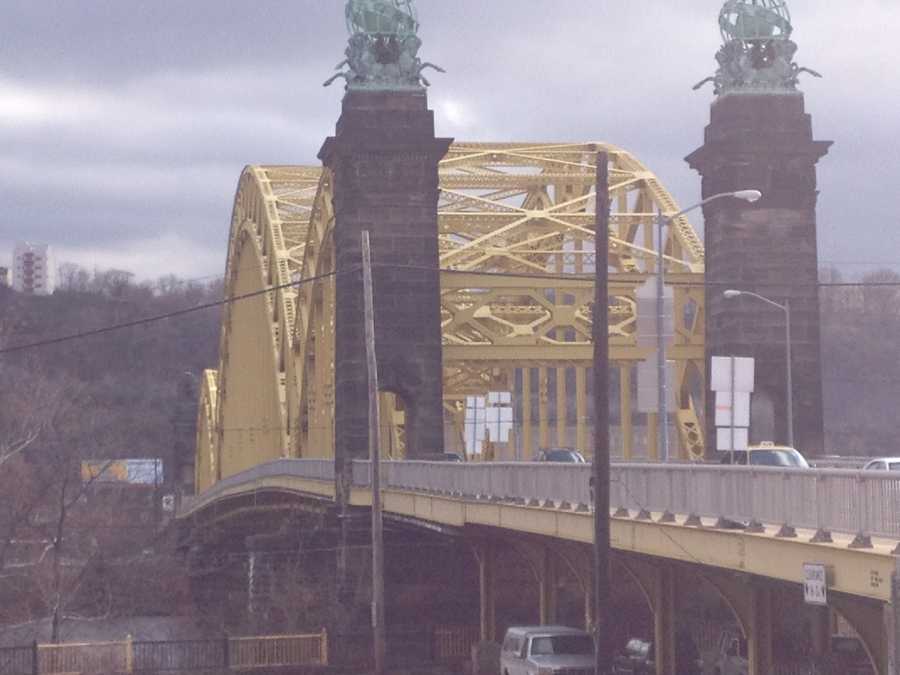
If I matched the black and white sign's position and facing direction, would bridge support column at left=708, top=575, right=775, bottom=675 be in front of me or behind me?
behind

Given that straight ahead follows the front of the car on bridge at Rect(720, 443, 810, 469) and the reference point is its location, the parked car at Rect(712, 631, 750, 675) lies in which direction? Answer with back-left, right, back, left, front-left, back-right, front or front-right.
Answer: front-right

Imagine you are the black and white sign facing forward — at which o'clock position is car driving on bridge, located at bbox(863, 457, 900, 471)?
The car driving on bridge is roughly at 6 o'clock from the black and white sign.

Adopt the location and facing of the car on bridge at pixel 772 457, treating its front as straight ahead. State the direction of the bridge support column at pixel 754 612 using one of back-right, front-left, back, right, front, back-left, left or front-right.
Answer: front-right

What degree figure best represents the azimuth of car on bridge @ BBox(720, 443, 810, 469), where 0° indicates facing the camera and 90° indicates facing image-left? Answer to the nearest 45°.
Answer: approximately 315°
